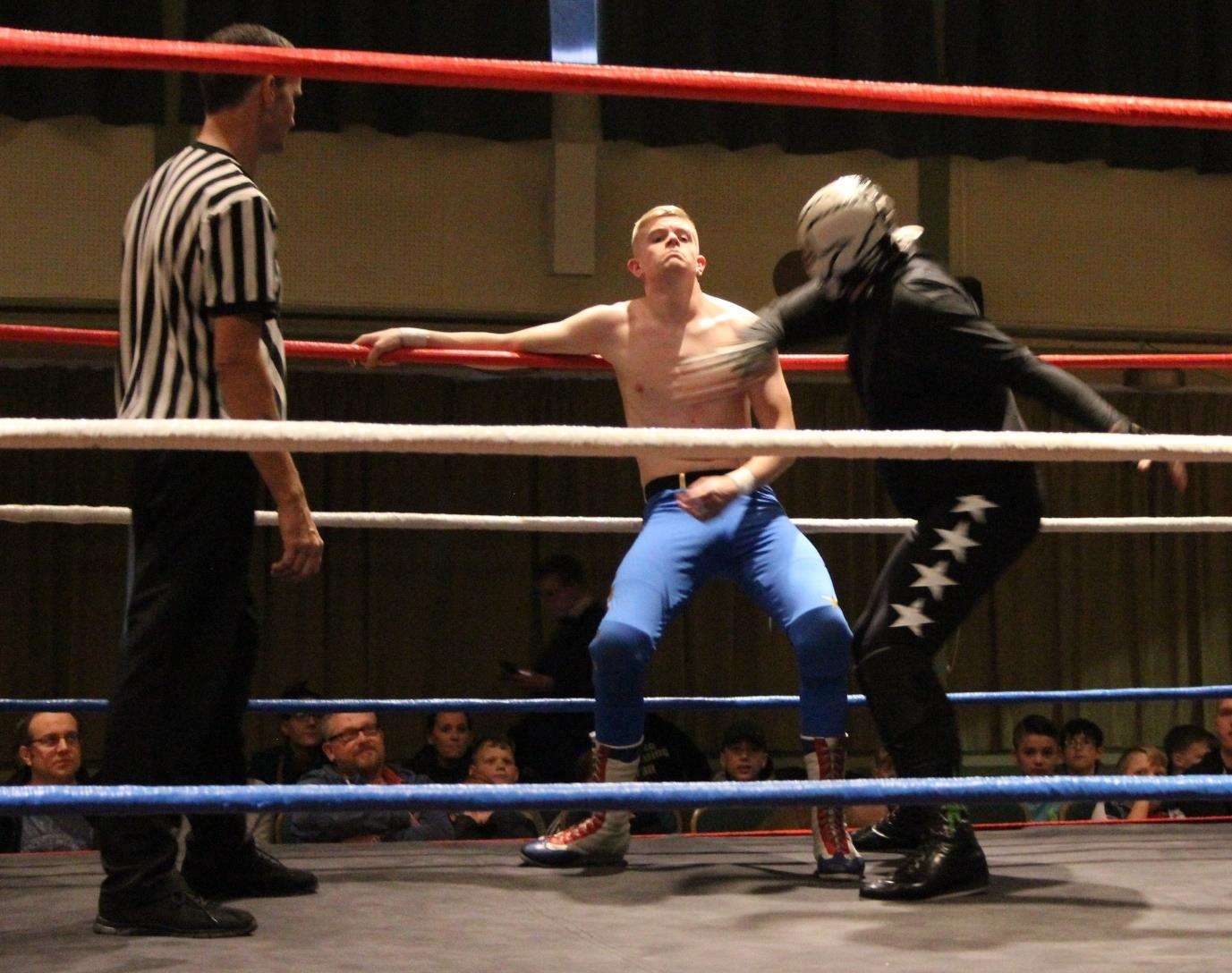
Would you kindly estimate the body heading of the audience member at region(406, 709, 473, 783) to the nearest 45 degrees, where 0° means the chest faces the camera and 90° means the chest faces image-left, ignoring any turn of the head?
approximately 0°

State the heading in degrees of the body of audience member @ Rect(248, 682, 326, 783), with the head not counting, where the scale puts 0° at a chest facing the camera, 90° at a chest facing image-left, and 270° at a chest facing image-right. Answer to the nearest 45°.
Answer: approximately 315°

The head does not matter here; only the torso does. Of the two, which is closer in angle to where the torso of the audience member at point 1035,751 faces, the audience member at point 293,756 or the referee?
the referee

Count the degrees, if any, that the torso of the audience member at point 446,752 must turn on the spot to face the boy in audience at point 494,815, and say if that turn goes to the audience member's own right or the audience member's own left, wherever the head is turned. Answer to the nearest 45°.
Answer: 0° — they already face them

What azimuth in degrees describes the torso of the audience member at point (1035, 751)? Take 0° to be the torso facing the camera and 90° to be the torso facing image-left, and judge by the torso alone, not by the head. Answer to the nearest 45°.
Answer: approximately 0°

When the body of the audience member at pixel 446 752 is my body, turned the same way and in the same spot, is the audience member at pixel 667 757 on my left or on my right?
on my left

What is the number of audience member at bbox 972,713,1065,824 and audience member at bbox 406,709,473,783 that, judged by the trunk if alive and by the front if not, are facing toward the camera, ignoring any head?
2

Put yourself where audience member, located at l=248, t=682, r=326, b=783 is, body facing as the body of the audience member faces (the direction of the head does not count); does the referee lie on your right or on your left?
on your right
